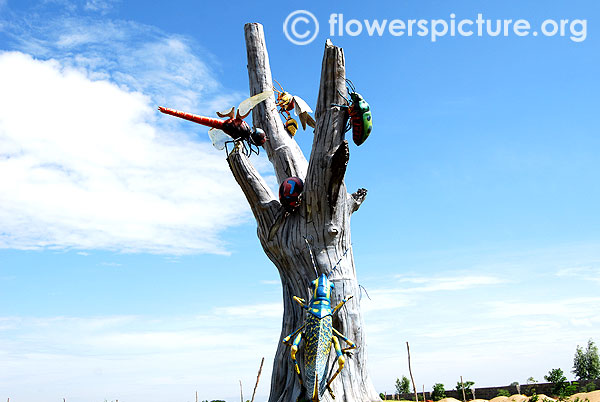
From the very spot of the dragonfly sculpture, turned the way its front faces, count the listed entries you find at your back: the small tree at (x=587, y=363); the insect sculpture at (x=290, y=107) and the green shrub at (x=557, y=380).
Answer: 0

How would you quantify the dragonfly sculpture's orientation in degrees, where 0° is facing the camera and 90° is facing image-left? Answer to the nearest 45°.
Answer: approximately 270°

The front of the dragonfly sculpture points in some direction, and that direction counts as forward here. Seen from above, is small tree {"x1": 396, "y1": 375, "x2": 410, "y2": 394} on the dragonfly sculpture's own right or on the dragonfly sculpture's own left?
on the dragonfly sculpture's own left

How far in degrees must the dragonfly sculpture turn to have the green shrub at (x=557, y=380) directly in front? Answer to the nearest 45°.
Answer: approximately 45° to its left

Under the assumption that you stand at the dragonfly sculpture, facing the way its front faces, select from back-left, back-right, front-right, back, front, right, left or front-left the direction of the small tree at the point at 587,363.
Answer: front-left

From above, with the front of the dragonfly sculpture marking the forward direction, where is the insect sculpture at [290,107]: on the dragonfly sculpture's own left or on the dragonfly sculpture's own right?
on the dragonfly sculpture's own left

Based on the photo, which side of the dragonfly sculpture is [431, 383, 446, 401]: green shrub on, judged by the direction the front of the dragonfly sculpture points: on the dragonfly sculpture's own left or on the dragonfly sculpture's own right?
on the dragonfly sculpture's own left

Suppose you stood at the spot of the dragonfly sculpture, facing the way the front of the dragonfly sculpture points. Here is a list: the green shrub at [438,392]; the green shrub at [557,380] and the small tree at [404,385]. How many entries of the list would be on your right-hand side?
0
